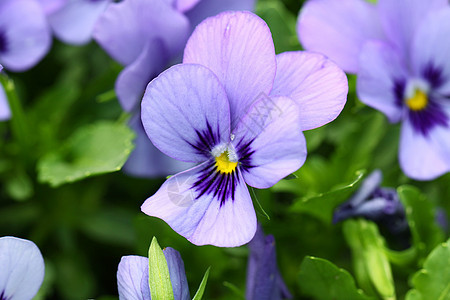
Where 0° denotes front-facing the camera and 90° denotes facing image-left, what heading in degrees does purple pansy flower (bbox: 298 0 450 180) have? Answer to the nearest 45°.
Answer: approximately 0°

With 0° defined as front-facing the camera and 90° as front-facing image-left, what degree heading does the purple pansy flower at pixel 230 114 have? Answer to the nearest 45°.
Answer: approximately 0°

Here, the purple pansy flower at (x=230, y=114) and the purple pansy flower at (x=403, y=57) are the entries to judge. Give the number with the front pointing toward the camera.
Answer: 2
